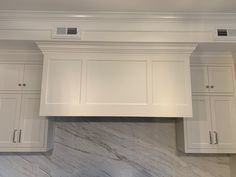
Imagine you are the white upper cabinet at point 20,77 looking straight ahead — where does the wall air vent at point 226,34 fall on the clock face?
The wall air vent is roughly at 10 o'clock from the white upper cabinet.

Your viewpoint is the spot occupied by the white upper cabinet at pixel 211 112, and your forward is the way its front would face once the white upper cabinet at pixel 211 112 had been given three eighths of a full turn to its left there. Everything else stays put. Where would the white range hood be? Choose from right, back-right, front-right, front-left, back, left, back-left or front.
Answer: back

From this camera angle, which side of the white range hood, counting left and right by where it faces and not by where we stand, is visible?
front

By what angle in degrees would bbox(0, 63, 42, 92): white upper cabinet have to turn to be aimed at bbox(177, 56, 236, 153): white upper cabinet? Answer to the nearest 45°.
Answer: approximately 45° to its left

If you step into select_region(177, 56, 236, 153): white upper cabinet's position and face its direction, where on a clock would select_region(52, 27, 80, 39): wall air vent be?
The wall air vent is roughly at 2 o'clock from the white upper cabinet.

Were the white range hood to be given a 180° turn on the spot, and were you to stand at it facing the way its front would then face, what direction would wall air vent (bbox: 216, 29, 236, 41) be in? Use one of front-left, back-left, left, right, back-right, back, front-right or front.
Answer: right

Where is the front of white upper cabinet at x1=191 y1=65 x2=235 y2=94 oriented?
toward the camera

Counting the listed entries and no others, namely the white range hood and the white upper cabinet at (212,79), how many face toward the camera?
2

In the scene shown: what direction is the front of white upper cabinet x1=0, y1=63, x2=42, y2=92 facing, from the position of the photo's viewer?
facing the viewer

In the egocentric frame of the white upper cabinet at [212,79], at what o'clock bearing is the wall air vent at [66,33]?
The wall air vent is roughly at 2 o'clock from the white upper cabinet.

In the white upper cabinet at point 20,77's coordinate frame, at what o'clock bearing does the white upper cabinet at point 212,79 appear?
the white upper cabinet at point 212,79 is roughly at 10 o'clock from the white upper cabinet at point 20,77.
